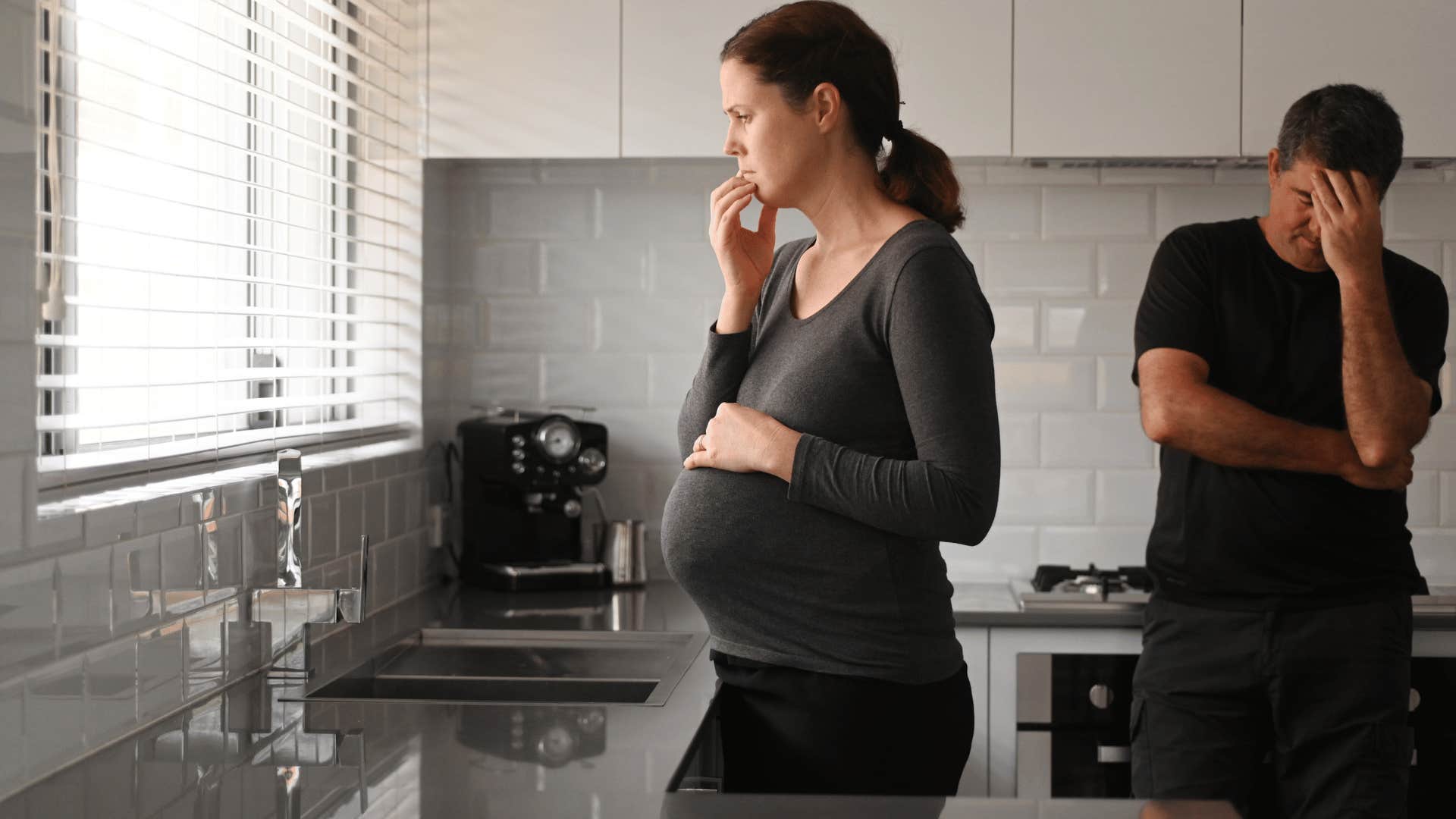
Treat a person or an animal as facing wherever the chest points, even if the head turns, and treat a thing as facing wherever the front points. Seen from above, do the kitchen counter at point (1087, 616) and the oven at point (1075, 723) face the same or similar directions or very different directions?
same or similar directions

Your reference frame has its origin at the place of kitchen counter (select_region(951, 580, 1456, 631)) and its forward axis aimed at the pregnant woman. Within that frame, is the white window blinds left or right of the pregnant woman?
right

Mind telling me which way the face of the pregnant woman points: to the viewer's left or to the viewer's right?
to the viewer's left

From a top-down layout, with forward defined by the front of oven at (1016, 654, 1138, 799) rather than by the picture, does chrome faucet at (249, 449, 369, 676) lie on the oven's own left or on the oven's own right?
on the oven's own right

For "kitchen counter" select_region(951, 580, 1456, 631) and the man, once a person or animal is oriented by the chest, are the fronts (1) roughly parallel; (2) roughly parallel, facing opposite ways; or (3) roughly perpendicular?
roughly parallel

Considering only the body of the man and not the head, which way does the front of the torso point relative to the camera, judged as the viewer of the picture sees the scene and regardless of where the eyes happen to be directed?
toward the camera

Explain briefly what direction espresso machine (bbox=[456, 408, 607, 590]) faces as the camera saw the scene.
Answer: facing the viewer and to the right of the viewer

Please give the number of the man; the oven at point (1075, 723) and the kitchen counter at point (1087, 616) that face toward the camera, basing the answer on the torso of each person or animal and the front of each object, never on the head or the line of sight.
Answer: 3

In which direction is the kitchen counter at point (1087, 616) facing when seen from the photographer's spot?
facing the viewer

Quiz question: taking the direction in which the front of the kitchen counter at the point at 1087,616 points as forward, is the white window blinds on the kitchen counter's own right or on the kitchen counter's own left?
on the kitchen counter's own right

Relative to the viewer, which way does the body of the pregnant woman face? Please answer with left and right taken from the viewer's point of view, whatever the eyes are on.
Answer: facing the viewer and to the left of the viewer

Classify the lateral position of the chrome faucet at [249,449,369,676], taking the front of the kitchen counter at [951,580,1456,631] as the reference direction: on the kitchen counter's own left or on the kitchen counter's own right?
on the kitchen counter's own right

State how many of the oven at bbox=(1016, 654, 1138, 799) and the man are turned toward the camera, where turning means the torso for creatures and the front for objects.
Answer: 2
